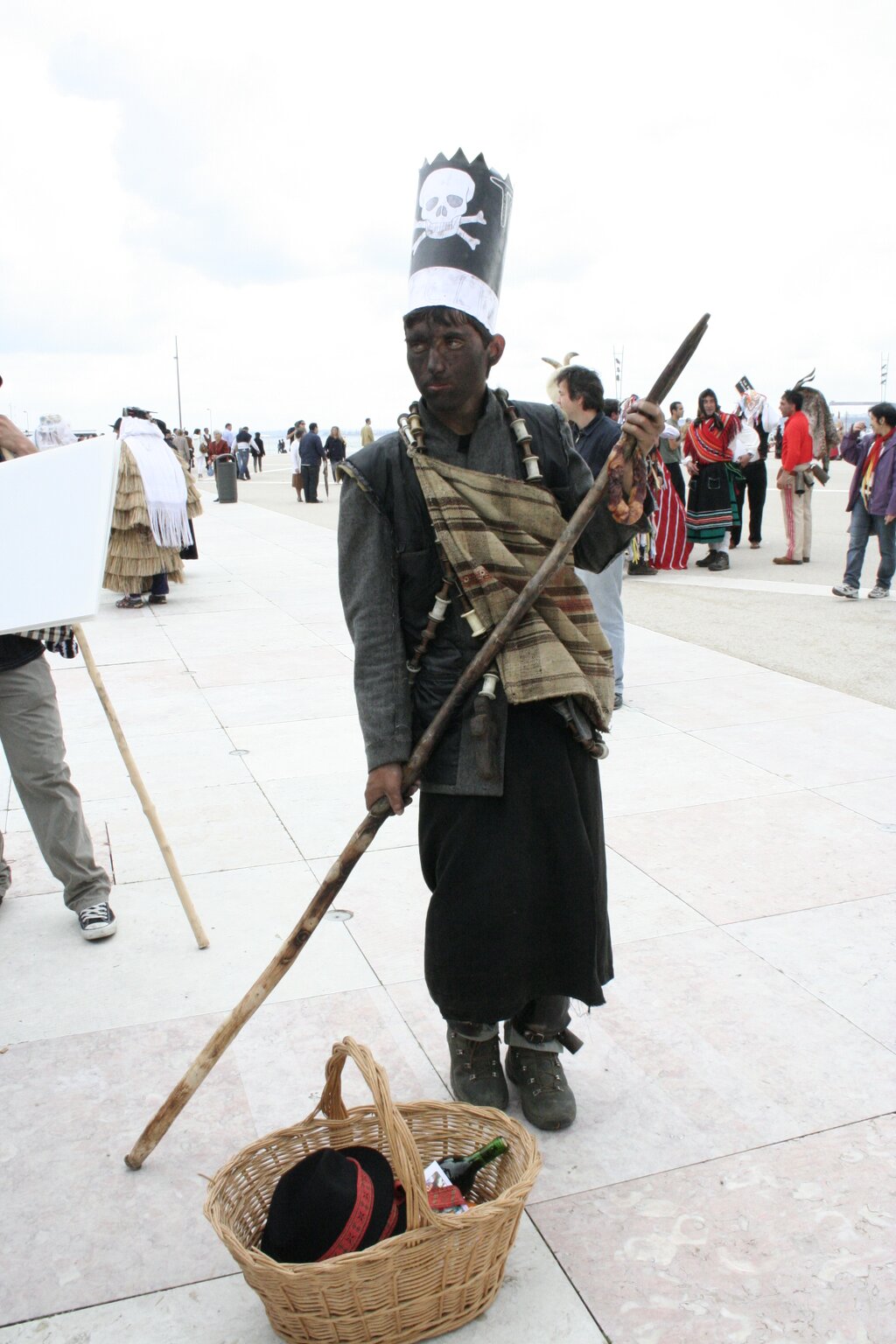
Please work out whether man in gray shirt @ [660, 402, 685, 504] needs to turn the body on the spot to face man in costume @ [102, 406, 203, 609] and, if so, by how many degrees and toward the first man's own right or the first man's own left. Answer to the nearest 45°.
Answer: approximately 135° to the first man's own right

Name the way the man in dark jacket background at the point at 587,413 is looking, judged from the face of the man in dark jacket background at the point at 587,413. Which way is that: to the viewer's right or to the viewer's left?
to the viewer's left

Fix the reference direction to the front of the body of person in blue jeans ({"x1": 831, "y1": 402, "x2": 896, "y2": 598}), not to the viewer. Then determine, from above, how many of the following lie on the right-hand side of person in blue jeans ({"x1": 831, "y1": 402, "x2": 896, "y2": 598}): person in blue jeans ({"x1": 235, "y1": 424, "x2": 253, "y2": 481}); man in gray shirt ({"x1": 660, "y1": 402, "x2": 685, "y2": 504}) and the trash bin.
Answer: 3

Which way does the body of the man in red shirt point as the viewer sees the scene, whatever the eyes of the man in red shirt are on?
to the viewer's left

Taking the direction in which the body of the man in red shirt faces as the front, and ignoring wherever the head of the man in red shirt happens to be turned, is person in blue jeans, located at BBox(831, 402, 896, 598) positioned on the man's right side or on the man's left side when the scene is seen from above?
on the man's left side
